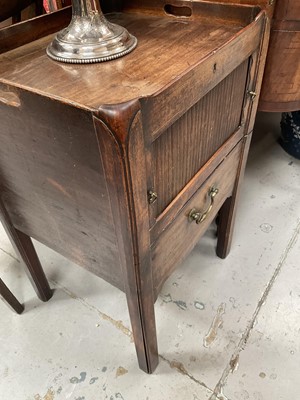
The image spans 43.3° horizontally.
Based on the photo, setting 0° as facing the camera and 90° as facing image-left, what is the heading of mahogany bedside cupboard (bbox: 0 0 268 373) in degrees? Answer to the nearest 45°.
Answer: approximately 315°
